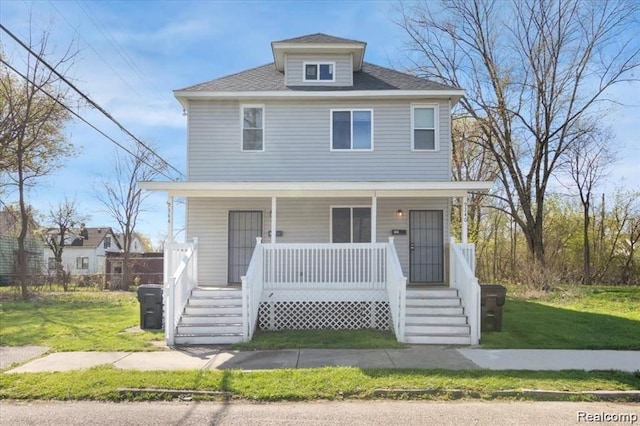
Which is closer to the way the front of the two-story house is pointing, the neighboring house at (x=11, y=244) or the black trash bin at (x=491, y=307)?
the black trash bin

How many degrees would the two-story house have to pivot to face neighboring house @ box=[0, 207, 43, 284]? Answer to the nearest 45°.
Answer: approximately 135° to its right

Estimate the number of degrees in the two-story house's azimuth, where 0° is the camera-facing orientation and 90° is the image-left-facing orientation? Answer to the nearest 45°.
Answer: approximately 0°

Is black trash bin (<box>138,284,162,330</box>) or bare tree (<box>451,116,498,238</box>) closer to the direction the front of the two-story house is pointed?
the black trash bin

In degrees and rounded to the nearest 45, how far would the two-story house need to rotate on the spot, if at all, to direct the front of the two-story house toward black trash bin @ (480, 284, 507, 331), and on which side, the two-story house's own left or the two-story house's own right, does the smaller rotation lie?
approximately 45° to the two-story house's own left

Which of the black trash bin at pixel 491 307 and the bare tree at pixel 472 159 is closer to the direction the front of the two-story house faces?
the black trash bin

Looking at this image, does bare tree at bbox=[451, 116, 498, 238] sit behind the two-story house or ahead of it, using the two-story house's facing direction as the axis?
behind

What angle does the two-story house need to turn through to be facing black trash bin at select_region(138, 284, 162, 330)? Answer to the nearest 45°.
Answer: approximately 45° to its right
